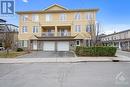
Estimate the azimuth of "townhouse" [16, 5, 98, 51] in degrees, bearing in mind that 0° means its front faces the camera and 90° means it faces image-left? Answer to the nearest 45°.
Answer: approximately 0°
